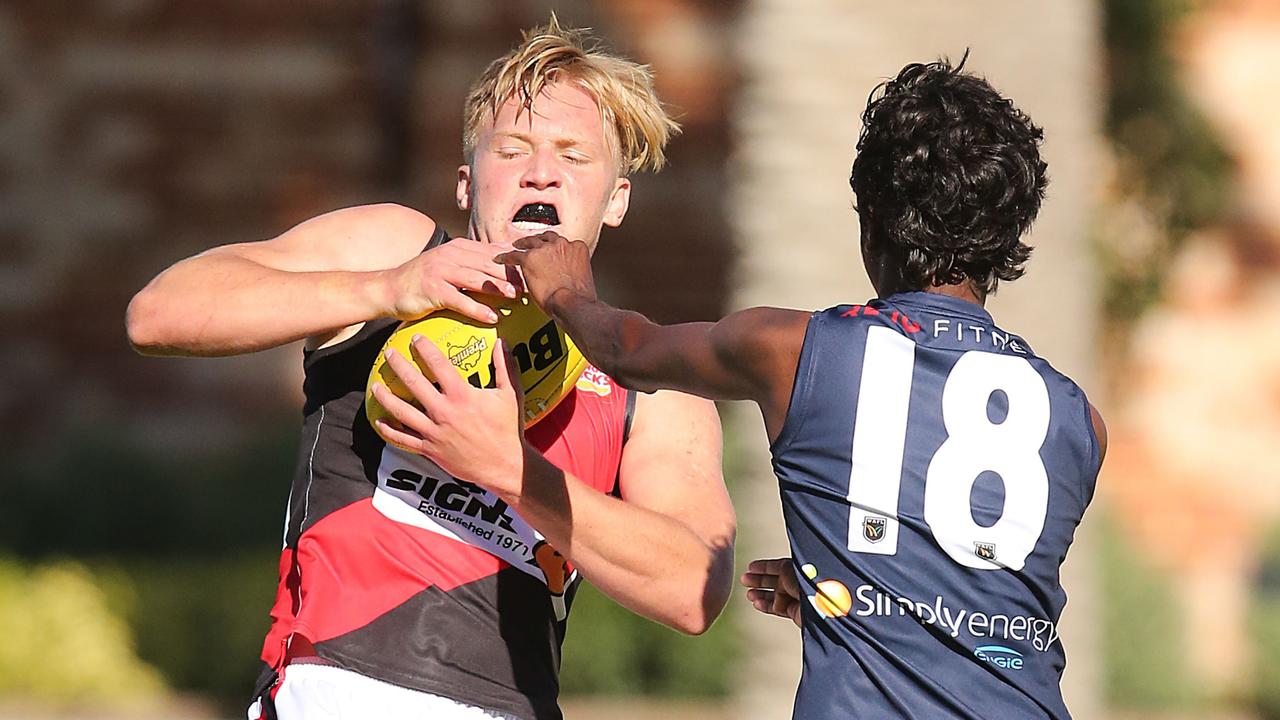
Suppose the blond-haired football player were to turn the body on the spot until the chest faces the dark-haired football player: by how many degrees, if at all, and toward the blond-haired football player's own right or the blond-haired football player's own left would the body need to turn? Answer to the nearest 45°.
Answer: approximately 45° to the blond-haired football player's own left

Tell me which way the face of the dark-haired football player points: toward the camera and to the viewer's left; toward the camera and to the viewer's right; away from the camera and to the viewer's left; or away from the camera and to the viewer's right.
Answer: away from the camera and to the viewer's left

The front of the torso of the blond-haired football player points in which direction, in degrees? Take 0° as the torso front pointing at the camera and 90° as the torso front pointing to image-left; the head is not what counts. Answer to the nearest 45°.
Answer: approximately 0°
